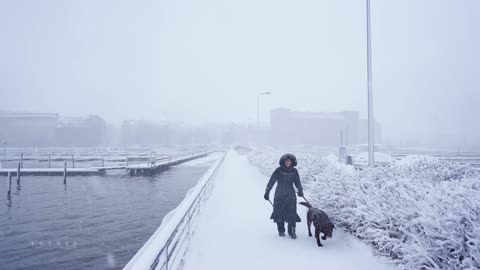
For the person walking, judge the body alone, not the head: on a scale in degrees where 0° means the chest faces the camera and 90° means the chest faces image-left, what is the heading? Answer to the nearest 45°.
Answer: approximately 0°

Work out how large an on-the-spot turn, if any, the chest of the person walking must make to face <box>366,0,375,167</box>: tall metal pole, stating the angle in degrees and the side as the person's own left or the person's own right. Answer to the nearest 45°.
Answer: approximately 135° to the person's own left

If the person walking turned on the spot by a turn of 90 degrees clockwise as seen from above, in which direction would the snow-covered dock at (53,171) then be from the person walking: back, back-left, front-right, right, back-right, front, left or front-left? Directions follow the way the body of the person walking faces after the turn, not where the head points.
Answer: front-right

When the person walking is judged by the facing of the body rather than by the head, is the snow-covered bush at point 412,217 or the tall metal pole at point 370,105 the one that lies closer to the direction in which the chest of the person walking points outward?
the snow-covered bush
